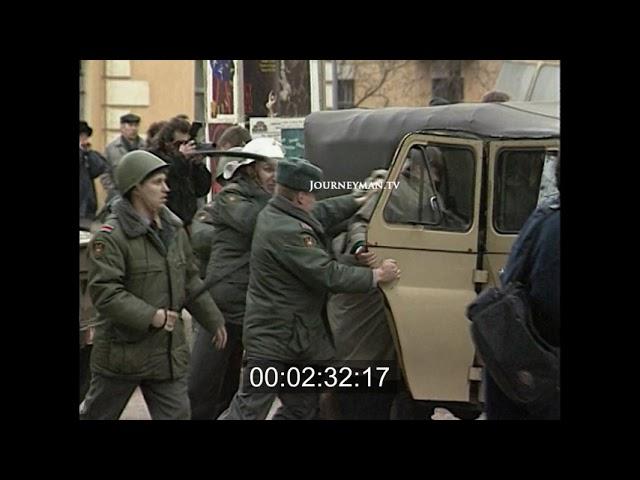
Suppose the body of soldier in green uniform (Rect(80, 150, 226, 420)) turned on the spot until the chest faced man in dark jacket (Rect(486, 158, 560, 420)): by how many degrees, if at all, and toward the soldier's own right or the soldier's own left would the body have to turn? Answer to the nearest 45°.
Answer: approximately 45° to the soldier's own left

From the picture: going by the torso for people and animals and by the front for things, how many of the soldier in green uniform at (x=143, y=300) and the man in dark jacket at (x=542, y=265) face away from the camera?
1

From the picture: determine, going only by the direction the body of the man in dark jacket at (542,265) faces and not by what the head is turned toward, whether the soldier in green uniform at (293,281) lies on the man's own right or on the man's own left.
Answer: on the man's own left

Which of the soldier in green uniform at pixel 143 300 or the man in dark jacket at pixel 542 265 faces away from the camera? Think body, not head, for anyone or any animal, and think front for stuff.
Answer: the man in dark jacket

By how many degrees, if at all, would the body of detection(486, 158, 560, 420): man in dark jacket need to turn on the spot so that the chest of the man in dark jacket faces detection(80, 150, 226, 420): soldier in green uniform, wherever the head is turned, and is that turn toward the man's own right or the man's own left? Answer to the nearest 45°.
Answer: approximately 90° to the man's own left

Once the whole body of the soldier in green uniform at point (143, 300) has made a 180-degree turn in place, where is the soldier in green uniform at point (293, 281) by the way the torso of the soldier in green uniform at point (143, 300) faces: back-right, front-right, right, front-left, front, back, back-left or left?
back-right

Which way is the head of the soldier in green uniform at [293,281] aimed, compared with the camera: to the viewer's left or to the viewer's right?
to the viewer's right

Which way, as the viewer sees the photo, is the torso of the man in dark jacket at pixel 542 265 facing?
away from the camera

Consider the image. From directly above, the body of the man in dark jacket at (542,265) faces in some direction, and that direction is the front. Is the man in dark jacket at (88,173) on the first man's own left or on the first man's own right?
on the first man's own left

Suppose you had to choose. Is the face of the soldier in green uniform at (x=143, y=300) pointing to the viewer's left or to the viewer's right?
to the viewer's right
